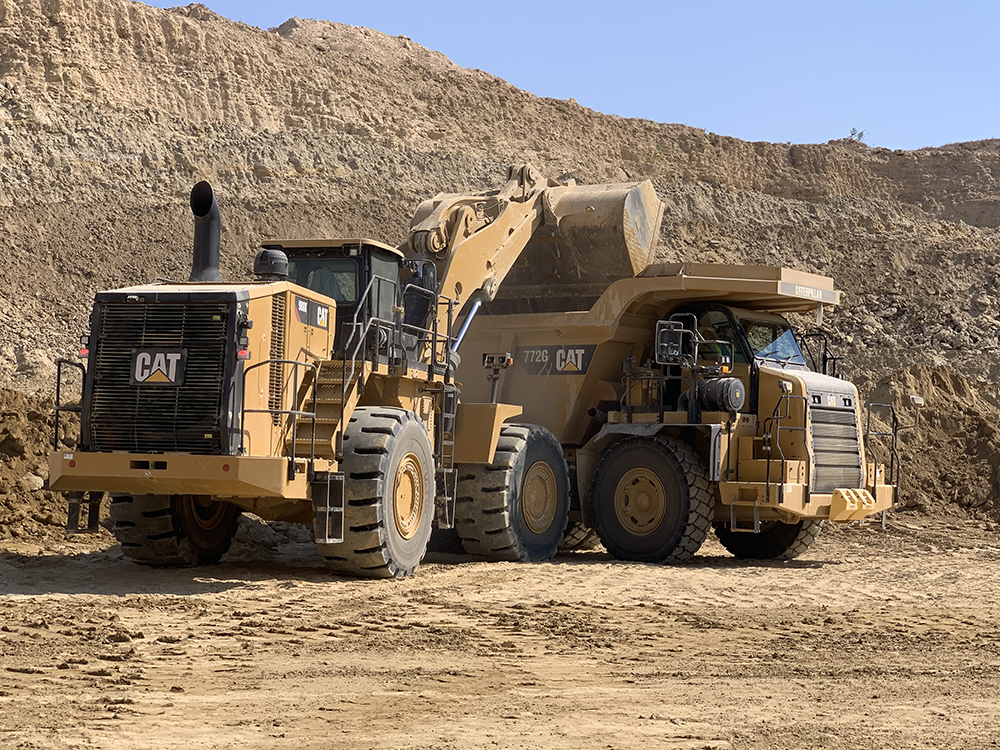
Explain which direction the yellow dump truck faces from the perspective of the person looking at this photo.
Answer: facing the viewer and to the right of the viewer

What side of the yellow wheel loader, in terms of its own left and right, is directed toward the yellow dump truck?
front

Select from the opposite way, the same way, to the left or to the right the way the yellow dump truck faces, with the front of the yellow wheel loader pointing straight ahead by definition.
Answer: to the right

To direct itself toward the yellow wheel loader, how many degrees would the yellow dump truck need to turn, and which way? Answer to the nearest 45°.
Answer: approximately 90° to its right

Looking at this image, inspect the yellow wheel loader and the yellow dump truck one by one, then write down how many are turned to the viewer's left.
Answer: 0

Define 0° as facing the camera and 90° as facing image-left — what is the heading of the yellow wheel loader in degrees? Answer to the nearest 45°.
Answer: approximately 225°
